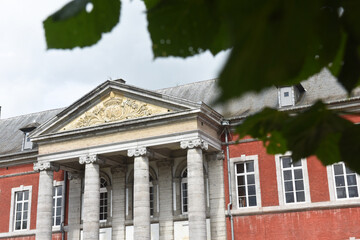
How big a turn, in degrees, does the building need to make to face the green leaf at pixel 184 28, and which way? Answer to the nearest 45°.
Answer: approximately 45° to its left

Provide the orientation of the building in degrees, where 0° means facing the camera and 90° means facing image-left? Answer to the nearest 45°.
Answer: approximately 45°

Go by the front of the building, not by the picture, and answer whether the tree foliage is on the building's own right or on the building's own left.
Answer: on the building's own left

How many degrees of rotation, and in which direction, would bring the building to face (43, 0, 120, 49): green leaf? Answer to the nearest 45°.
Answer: approximately 45° to its left
